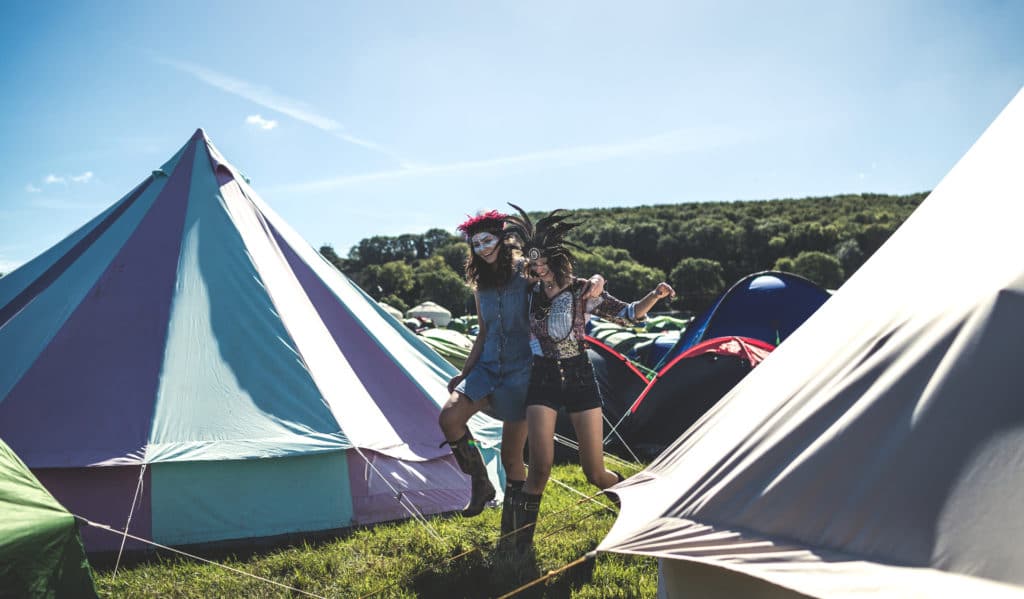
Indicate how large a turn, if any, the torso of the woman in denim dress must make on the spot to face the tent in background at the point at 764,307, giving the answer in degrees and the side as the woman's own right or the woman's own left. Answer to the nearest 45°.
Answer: approximately 135° to the woman's own left

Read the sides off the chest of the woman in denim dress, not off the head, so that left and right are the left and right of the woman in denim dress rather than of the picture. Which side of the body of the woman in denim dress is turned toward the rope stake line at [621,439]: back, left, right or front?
back

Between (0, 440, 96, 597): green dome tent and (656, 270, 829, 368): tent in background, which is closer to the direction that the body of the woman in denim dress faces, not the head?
the green dome tent

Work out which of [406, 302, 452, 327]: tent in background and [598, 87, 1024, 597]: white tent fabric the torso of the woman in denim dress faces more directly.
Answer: the white tent fabric

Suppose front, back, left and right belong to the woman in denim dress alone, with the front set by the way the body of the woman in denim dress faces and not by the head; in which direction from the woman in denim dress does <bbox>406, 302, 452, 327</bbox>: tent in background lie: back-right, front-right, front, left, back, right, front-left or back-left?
back

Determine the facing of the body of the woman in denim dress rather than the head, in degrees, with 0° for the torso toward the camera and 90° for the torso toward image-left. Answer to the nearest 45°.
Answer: approximately 0°
